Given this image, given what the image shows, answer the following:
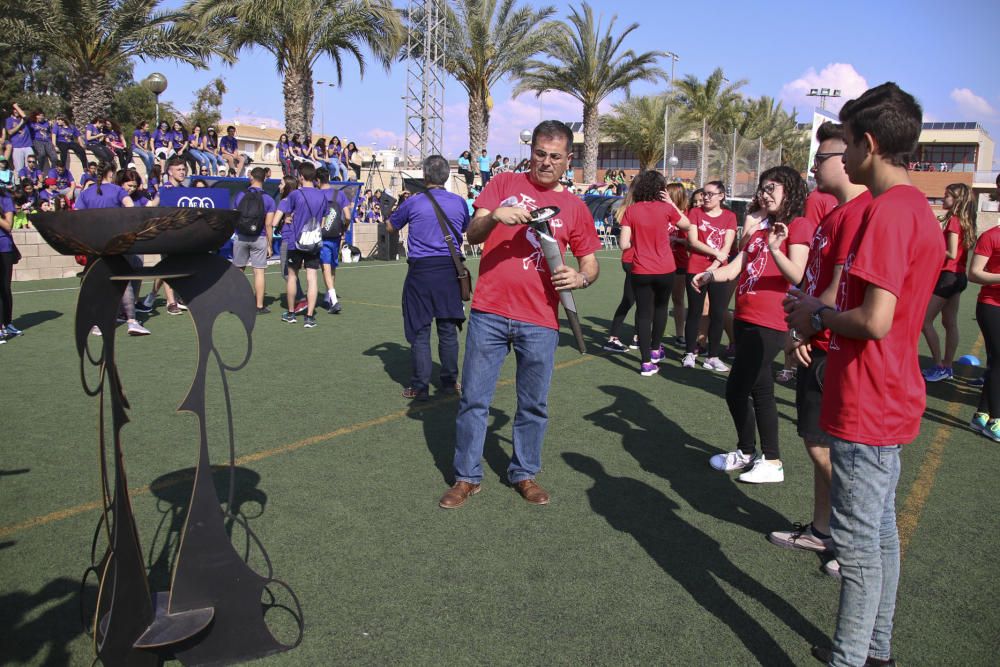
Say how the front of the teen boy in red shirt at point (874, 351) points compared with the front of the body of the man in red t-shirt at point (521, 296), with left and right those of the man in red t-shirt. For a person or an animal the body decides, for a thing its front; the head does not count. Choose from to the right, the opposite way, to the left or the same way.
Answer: to the right

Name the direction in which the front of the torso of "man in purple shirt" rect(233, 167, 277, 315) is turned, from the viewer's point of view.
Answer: away from the camera

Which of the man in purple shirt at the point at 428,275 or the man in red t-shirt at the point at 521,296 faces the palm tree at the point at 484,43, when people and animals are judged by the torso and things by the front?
the man in purple shirt

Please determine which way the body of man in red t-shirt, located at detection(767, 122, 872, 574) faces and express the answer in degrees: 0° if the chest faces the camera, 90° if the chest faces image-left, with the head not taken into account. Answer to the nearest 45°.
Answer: approximately 90°

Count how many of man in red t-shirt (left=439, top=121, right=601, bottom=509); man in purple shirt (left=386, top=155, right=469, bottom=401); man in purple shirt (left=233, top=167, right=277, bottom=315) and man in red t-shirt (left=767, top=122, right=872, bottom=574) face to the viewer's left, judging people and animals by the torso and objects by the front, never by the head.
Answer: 1

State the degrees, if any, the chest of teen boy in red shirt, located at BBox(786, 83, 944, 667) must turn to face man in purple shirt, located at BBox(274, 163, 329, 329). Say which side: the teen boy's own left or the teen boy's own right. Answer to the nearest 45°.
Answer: approximately 45° to the teen boy's own right

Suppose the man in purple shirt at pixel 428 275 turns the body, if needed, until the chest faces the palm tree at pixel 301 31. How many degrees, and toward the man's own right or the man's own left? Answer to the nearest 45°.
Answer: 0° — they already face it

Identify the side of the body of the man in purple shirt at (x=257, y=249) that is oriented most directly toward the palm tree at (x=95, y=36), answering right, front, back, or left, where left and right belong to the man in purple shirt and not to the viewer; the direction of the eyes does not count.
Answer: front

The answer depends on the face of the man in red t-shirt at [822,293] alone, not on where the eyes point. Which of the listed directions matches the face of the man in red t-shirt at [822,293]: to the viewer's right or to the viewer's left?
to the viewer's left

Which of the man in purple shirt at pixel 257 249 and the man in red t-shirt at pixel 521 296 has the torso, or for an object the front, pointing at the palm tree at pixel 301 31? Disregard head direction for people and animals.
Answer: the man in purple shirt

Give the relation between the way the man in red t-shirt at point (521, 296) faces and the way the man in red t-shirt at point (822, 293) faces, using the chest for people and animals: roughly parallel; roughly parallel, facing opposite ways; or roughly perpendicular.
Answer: roughly perpendicular

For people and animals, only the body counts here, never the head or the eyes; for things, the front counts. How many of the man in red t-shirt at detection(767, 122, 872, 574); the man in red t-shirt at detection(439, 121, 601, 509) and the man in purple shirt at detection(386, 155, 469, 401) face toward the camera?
1

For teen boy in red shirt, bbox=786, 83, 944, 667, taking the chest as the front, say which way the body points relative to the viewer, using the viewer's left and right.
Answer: facing to the left of the viewer

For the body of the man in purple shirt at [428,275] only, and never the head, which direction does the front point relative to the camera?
away from the camera

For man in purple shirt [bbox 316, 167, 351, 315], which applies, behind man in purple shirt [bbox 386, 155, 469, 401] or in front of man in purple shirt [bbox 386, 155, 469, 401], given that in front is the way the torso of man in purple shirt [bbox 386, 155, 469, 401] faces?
in front

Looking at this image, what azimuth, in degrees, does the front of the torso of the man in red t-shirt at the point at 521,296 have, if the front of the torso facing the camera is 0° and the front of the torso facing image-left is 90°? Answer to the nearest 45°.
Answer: approximately 0°

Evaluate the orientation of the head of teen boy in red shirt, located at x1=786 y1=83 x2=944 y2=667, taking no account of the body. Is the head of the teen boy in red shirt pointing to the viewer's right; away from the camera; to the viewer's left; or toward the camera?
to the viewer's left

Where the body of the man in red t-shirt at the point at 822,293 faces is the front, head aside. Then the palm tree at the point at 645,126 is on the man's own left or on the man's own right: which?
on the man's own right
